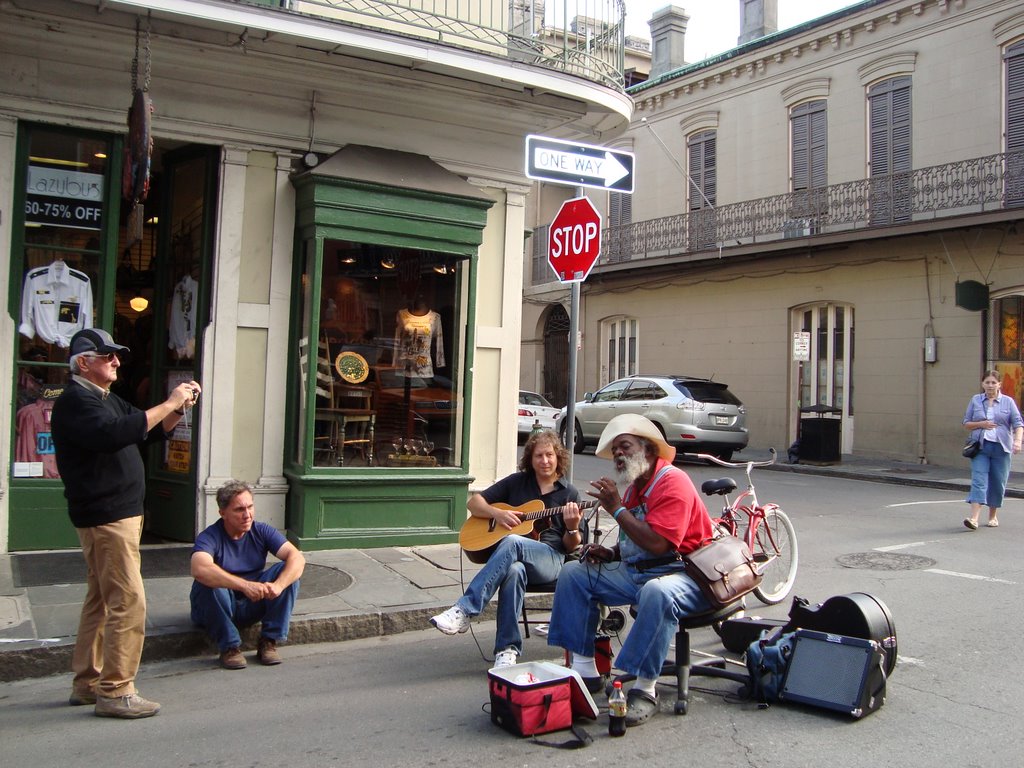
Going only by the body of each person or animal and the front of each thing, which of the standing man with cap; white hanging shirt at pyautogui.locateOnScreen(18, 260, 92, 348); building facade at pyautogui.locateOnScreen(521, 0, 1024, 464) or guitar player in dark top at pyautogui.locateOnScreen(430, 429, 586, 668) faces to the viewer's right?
the standing man with cap

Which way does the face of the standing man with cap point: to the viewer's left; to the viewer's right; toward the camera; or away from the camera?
to the viewer's right

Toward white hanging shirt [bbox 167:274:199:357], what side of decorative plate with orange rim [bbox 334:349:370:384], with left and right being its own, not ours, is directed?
right

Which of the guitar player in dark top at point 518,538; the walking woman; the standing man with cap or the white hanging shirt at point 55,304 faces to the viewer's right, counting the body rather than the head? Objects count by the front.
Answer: the standing man with cap

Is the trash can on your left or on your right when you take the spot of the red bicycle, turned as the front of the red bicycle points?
on your left

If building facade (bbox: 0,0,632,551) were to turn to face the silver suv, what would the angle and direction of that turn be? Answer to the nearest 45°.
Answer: approximately 135° to its left

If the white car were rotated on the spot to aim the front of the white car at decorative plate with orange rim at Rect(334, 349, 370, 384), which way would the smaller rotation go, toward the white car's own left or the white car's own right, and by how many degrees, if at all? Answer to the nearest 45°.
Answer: approximately 135° to the white car's own left

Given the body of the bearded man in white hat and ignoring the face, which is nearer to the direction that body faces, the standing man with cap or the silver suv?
the standing man with cap
